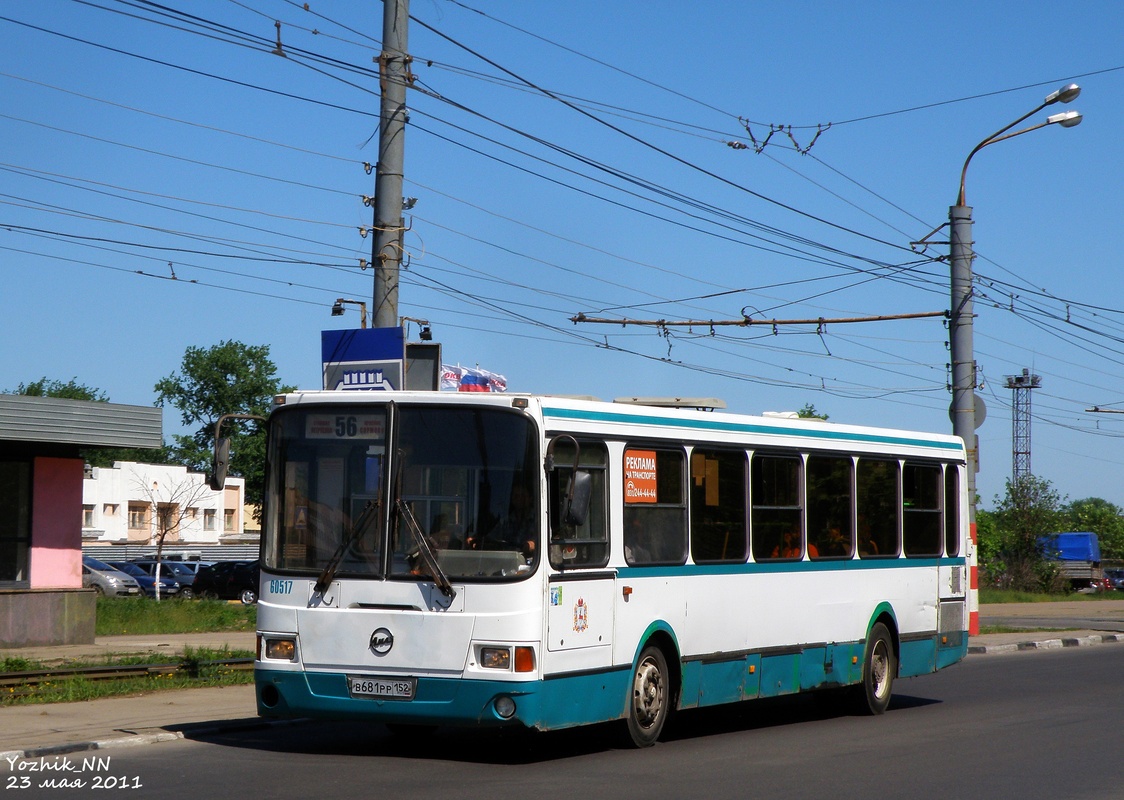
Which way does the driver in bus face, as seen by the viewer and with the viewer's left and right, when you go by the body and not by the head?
facing the viewer and to the left of the viewer

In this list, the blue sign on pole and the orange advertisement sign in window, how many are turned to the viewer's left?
0

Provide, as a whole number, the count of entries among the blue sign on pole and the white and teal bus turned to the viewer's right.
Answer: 0

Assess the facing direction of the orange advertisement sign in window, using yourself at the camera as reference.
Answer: facing the viewer and to the right of the viewer

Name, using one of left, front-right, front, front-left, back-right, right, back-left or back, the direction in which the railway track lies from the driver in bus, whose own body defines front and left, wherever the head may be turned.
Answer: right

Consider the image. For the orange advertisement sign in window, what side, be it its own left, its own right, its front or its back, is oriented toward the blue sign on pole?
back

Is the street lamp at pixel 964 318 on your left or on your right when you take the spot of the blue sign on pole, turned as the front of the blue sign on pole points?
on your left

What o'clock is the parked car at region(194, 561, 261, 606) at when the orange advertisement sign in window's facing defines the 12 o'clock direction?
The parked car is roughly at 7 o'clock from the orange advertisement sign in window.

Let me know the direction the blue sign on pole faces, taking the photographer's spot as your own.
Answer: facing the viewer

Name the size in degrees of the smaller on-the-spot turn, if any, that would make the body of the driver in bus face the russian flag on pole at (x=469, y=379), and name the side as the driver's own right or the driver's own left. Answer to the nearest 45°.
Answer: approximately 135° to the driver's own right
